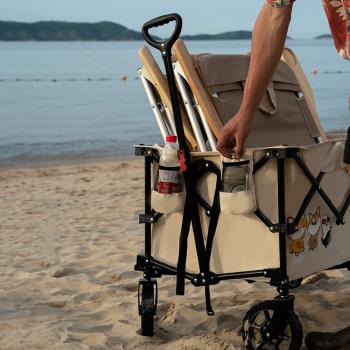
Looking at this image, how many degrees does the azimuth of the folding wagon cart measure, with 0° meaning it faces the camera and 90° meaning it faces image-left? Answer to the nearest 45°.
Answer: approximately 45°
